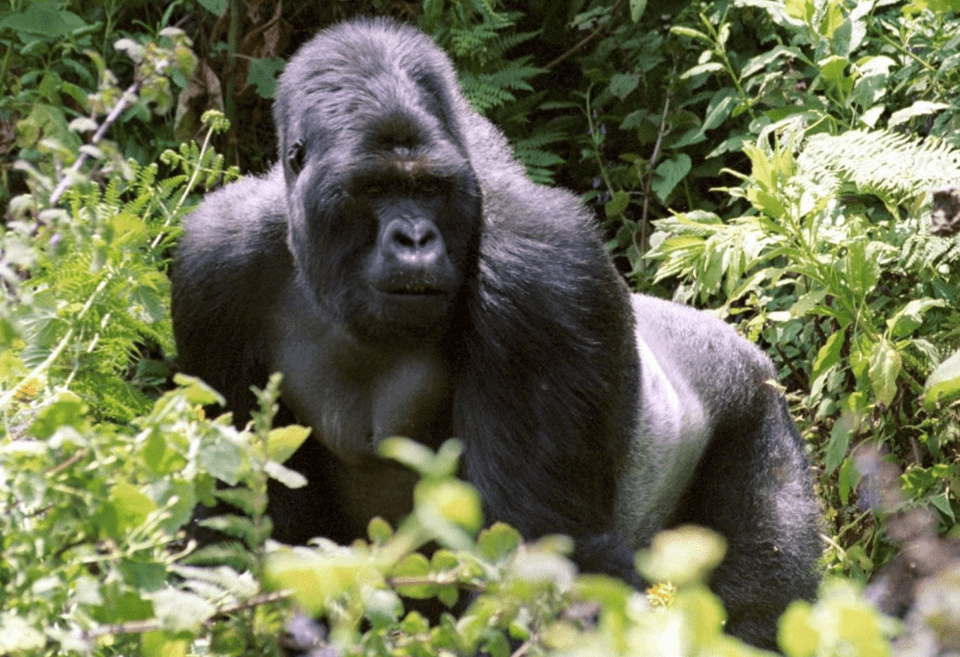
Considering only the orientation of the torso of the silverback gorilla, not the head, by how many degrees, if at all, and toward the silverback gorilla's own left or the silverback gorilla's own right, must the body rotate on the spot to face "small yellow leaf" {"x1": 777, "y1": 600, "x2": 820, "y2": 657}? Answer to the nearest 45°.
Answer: approximately 45° to the silverback gorilla's own left

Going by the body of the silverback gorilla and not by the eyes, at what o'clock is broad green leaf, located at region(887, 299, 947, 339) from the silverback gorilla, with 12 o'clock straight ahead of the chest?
The broad green leaf is roughly at 7 o'clock from the silverback gorilla.

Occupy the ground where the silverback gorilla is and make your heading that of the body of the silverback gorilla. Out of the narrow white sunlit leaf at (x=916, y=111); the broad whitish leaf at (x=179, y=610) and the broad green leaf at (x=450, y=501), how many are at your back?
1

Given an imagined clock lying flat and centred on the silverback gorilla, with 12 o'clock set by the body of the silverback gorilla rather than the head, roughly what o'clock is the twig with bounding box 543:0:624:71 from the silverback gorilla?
The twig is roughly at 5 o'clock from the silverback gorilla.

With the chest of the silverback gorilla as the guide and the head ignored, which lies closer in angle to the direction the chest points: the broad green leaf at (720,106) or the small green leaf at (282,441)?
the small green leaf

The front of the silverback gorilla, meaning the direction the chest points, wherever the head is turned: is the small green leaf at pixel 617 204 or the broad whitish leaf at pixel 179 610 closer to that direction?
the broad whitish leaf

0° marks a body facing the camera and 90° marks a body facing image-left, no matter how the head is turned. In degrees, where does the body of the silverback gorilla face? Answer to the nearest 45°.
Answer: approximately 45°

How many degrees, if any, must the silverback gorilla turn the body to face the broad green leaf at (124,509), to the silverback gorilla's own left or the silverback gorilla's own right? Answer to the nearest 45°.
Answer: approximately 45° to the silverback gorilla's own left

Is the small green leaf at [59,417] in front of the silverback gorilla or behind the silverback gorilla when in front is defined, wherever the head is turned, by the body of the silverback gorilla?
in front

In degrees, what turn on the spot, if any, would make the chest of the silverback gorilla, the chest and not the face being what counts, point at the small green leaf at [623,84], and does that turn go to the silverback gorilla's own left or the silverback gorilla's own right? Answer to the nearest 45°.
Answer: approximately 135° to the silverback gorilla's own right

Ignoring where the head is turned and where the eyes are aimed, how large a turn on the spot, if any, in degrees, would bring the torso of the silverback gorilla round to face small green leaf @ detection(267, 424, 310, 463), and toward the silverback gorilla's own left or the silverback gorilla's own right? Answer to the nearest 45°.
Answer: approximately 45° to the silverback gorilla's own left

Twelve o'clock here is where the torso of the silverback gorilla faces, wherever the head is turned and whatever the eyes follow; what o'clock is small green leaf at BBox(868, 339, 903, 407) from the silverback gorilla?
The small green leaf is roughly at 7 o'clock from the silverback gorilla.
